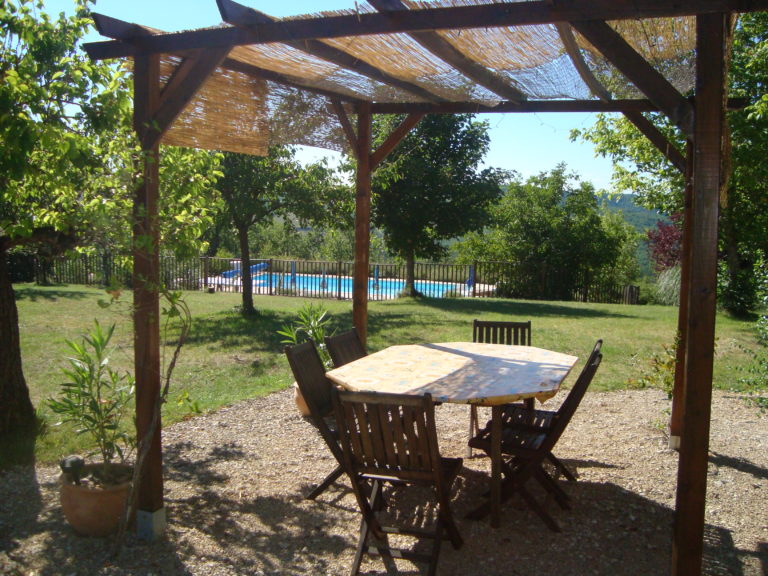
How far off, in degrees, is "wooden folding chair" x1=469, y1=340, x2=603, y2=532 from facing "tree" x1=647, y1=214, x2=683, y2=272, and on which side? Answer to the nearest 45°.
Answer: approximately 90° to its right

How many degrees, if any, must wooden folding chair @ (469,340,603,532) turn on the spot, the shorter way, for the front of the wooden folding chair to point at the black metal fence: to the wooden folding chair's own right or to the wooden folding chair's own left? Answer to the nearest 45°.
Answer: approximately 45° to the wooden folding chair's own right

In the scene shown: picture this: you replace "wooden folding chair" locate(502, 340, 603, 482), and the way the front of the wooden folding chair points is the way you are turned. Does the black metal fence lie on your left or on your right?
on your right

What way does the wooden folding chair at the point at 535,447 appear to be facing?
to the viewer's left

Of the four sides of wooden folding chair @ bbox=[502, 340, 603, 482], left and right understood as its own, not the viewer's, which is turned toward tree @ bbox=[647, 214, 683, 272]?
right

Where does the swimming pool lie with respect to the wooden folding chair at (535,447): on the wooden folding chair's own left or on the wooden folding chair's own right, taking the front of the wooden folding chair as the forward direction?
on the wooden folding chair's own right

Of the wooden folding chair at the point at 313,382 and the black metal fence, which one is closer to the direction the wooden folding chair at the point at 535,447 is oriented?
the wooden folding chair

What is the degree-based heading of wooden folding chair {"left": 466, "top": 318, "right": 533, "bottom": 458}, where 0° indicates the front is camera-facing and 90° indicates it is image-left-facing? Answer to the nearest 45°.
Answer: approximately 0°

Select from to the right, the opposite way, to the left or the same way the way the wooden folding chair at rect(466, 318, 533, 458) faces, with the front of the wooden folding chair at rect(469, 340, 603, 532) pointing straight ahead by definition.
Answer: to the left
